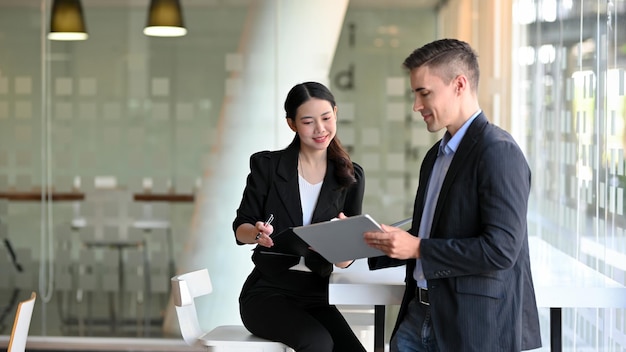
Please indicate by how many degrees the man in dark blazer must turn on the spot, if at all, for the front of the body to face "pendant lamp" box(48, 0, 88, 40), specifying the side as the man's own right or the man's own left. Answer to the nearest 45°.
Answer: approximately 45° to the man's own right

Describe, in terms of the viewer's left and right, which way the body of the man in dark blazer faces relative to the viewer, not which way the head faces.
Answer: facing to the left of the viewer

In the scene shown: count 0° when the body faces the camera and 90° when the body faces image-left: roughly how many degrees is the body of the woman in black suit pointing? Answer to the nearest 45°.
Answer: approximately 315°

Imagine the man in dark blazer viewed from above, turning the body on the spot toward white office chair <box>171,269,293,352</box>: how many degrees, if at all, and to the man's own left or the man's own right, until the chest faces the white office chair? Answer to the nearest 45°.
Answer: approximately 45° to the man's own right

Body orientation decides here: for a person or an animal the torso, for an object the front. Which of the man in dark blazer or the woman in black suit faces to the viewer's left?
the man in dark blazer

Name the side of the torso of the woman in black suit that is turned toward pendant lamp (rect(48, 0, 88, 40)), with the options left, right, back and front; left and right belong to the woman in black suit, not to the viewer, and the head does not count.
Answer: back

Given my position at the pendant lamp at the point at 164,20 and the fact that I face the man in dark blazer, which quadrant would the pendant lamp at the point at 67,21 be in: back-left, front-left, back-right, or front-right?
back-right

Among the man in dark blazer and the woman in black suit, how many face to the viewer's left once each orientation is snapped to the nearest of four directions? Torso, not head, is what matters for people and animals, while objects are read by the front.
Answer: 1
